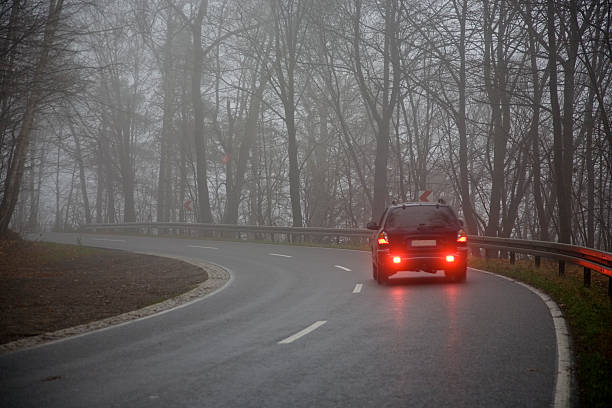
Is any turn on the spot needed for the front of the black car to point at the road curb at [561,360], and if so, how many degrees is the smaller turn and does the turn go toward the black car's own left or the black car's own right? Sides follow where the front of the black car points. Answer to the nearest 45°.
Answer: approximately 180°

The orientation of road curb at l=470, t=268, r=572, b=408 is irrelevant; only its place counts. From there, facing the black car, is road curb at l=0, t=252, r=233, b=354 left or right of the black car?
left

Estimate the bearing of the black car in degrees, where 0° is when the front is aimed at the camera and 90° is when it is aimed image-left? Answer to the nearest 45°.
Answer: approximately 180°

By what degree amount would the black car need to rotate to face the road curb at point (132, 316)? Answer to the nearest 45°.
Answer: approximately 135° to its left
